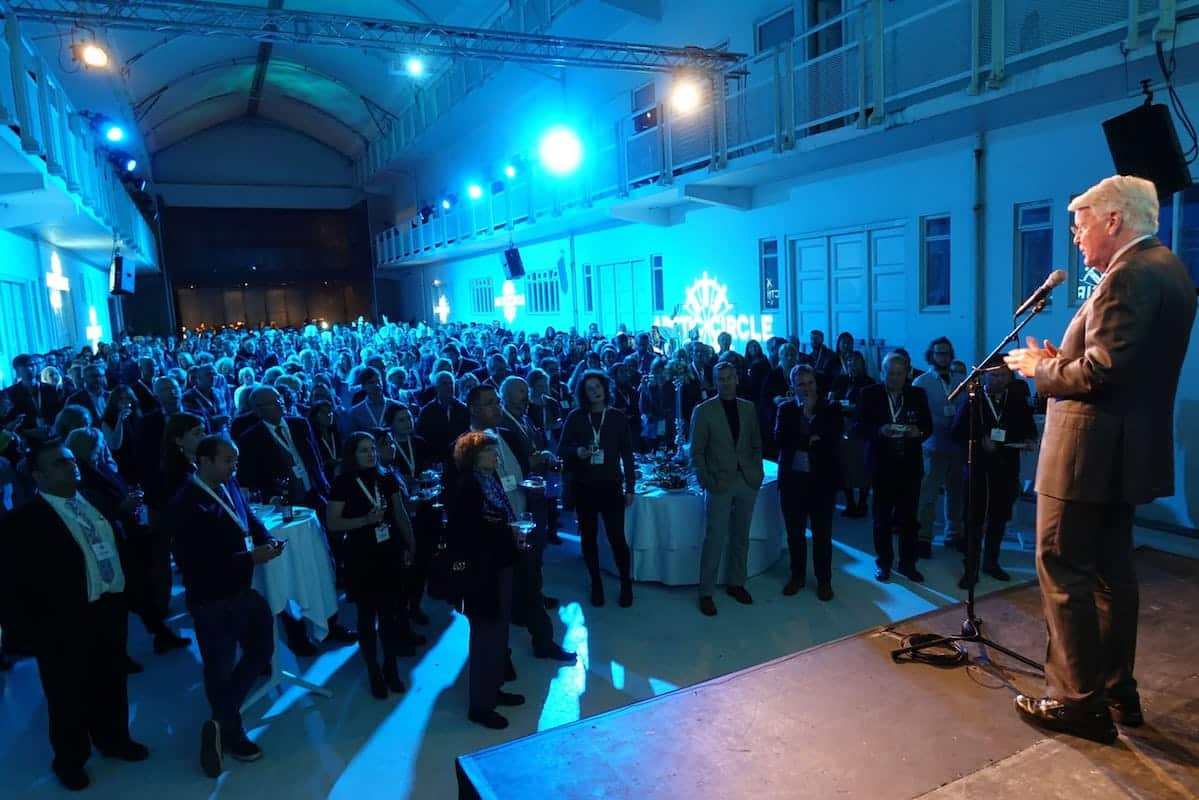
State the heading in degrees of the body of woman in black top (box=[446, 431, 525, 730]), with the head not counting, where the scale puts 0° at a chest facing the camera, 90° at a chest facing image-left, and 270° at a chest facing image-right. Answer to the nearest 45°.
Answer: approximately 270°

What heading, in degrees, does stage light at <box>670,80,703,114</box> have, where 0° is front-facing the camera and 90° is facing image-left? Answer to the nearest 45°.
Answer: approximately 0°

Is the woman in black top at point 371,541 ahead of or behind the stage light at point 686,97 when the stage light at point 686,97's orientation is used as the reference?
ahead

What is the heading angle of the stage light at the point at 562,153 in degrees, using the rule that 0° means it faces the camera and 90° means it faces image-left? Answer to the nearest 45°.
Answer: approximately 0°

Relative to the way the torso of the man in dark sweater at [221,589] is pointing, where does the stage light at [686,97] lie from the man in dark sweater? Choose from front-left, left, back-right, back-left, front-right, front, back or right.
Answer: left

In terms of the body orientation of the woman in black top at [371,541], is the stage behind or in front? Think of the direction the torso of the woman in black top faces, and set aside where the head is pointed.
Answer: in front

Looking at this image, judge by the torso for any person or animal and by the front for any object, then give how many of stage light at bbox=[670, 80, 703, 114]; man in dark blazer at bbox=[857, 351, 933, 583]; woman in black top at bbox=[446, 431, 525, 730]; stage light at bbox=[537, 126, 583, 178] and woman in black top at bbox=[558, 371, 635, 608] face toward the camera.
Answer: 4

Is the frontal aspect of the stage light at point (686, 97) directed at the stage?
yes

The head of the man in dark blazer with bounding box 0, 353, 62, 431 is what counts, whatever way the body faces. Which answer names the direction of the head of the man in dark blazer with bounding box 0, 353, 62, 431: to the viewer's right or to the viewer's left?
to the viewer's right

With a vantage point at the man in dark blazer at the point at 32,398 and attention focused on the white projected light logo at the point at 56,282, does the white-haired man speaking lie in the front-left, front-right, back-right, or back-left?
back-right

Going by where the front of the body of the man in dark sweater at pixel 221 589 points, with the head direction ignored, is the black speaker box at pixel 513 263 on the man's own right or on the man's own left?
on the man's own left
